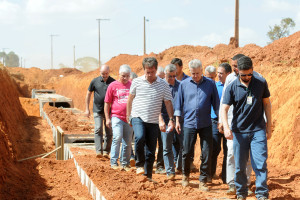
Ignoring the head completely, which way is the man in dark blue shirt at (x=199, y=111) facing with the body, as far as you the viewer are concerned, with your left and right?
facing the viewer

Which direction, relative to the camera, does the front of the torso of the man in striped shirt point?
toward the camera

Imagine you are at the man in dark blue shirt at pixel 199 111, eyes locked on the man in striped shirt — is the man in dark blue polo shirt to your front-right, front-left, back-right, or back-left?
back-left

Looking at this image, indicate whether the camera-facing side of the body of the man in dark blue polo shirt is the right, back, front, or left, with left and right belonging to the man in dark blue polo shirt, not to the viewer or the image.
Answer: front

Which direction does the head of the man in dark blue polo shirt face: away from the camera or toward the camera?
toward the camera

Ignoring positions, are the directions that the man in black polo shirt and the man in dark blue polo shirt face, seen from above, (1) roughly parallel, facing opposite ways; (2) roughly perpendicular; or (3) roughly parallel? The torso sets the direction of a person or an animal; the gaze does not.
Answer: roughly parallel

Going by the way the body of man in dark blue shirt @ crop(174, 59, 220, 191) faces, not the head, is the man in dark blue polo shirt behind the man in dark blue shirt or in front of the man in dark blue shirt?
in front

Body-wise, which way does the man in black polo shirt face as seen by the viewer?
toward the camera

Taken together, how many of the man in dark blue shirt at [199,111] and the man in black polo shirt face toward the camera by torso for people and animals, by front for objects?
2

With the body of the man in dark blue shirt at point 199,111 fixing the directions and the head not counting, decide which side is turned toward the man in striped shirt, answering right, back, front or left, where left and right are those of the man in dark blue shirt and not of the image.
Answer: right

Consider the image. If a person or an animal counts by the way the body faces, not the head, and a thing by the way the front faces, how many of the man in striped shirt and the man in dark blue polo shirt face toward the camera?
2

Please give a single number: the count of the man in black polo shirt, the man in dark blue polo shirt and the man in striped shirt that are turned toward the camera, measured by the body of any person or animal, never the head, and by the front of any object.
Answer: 3

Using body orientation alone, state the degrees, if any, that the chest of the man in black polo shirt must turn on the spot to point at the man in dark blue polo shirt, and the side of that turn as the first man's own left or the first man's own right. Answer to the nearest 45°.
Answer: approximately 45° to the first man's own left

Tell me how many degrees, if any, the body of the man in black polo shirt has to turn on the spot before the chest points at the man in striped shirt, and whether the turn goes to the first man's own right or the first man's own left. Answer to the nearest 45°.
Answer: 0° — they already face them
